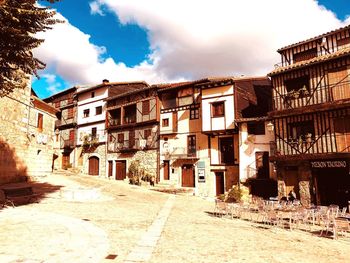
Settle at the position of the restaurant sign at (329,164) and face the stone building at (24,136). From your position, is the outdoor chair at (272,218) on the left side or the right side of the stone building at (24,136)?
left

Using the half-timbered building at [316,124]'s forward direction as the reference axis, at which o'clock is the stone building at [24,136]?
The stone building is roughly at 1 o'clock from the half-timbered building.

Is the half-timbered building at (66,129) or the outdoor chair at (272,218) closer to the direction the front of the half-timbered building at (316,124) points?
the outdoor chair

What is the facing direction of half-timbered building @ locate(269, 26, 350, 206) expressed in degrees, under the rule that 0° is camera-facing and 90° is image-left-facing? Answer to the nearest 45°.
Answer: approximately 45°

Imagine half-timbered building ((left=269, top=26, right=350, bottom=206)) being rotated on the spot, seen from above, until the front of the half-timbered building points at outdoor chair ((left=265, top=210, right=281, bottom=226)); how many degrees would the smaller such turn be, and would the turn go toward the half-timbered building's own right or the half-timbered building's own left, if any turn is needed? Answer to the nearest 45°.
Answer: approximately 45° to the half-timbered building's own left

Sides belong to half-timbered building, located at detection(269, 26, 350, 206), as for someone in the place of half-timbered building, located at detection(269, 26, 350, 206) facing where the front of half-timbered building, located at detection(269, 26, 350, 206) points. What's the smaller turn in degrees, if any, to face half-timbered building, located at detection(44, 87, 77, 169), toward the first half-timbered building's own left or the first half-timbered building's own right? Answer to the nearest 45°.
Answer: approximately 45° to the first half-timbered building's own right

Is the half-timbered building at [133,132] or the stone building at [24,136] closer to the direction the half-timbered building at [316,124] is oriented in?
the stone building
